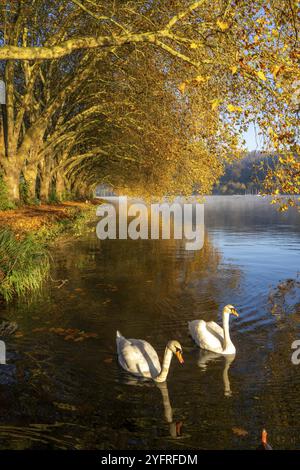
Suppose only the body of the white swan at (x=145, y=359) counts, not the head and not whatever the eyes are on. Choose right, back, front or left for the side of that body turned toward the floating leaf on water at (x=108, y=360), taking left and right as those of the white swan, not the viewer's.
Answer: back

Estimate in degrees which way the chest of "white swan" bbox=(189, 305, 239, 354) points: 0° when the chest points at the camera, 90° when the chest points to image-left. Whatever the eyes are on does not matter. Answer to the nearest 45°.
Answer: approximately 315°

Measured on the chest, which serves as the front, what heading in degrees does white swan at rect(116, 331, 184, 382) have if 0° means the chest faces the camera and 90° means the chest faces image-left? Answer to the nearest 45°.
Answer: approximately 315°

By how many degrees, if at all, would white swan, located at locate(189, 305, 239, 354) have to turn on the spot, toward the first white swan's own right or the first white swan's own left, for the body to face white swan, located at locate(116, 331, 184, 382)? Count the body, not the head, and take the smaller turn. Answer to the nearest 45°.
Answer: approximately 90° to the first white swan's own right

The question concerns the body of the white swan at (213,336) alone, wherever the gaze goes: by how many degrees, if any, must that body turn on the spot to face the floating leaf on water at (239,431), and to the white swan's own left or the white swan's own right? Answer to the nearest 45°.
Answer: approximately 45° to the white swan's own right
